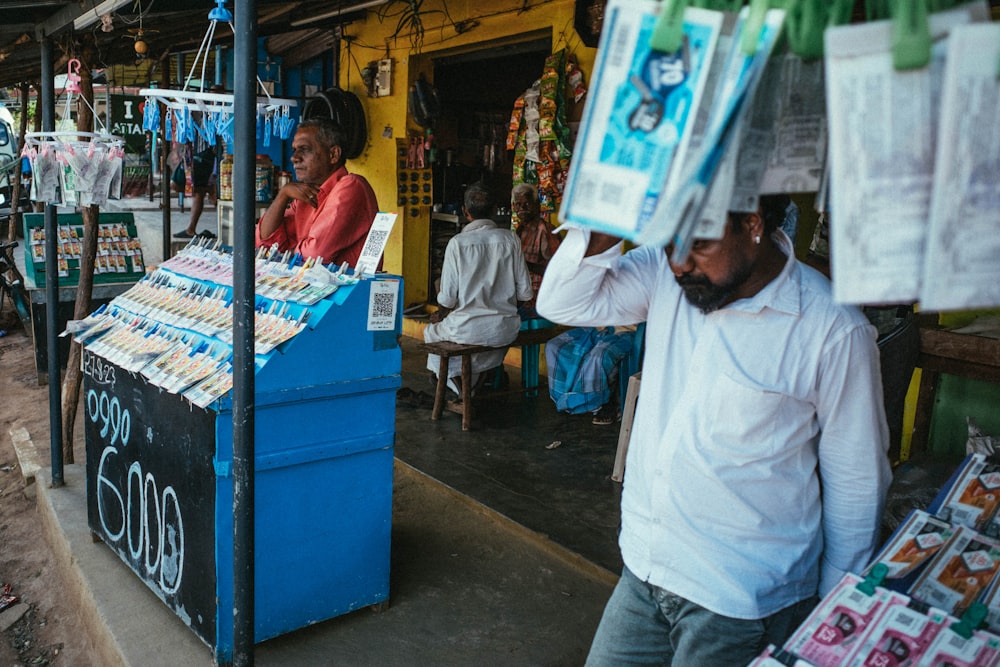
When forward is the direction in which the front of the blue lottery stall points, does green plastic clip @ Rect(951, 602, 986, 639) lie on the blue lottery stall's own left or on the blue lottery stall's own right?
on the blue lottery stall's own left

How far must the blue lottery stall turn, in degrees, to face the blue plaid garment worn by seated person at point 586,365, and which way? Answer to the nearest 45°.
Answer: approximately 180°

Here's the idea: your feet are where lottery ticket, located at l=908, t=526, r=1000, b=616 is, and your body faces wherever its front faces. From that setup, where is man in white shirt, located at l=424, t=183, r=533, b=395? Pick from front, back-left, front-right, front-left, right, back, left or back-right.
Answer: back-right

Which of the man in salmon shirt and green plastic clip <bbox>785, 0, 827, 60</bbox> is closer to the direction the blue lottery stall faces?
the green plastic clip

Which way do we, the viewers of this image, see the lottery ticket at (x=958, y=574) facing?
facing the viewer

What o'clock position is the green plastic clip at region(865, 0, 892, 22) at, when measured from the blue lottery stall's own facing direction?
The green plastic clip is roughly at 10 o'clock from the blue lottery stall.

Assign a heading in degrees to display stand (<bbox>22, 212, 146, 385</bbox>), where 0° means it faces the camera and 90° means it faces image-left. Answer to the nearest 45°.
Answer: approximately 315°

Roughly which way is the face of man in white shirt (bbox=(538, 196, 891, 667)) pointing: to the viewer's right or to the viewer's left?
to the viewer's left
